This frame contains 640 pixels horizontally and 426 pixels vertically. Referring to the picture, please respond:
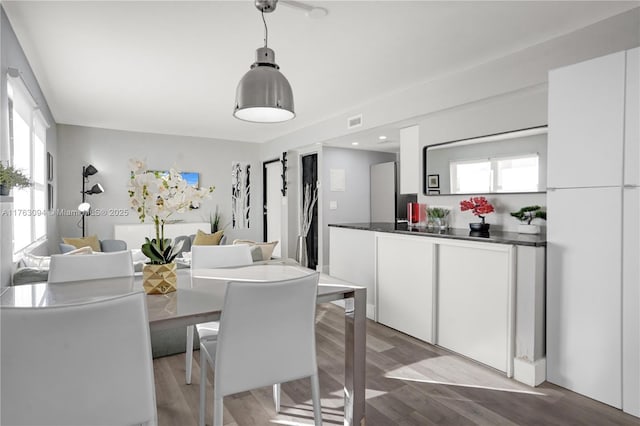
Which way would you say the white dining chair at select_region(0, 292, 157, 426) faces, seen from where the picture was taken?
facing away from the viewer

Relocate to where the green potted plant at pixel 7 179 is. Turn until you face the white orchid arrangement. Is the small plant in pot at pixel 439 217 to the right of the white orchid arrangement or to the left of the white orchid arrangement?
left

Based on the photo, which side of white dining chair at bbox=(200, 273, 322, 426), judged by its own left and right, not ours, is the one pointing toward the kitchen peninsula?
right

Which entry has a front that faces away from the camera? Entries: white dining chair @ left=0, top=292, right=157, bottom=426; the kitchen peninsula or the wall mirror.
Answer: the white dining chair

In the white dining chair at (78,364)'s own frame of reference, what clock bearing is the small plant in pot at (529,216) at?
The small plant in pot is roughly at 3 o'clock from the white dining chair.

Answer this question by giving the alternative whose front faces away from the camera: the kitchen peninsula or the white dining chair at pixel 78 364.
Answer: the white dining chair

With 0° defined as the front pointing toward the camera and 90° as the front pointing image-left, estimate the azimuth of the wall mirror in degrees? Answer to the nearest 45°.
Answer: approximately 45°

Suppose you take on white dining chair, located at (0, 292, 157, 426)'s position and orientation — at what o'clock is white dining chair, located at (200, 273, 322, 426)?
white dining chair, located at (200, 273, 322, 426) is roughly at 3 o'clock from white dining chair, located at (0, 292, 157, 426).

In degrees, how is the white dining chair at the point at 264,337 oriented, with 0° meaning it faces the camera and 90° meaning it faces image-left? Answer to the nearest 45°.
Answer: approximately 135°

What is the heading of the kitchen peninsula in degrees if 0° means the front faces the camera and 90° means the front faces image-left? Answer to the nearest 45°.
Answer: approximately 45°

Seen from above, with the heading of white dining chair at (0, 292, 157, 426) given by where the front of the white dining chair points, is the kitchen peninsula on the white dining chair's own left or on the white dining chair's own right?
on the white dining chair's own right
